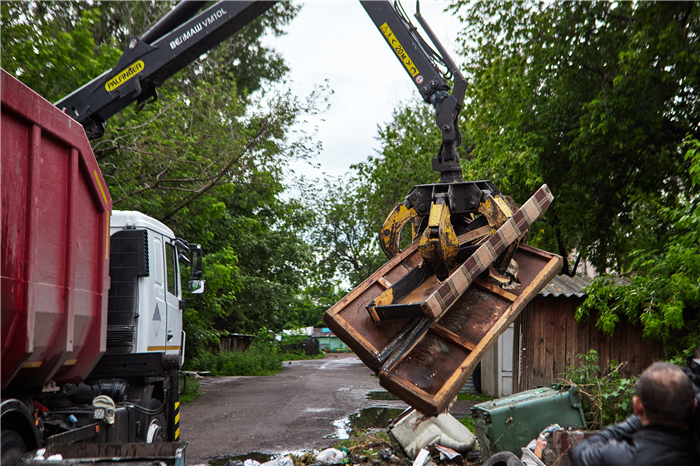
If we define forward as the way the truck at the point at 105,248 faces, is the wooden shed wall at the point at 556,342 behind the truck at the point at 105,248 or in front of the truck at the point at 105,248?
in front

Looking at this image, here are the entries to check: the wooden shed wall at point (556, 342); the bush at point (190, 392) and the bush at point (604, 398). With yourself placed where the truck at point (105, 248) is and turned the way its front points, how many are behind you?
0

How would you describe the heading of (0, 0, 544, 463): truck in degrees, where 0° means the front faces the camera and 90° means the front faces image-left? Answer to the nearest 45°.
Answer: approximately 225°

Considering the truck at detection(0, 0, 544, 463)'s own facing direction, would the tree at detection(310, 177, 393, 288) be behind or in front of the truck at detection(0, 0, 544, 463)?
in front

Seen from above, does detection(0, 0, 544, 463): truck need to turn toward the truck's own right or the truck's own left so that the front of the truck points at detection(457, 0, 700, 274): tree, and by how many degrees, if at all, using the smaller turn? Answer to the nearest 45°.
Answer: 0° — it already faces it

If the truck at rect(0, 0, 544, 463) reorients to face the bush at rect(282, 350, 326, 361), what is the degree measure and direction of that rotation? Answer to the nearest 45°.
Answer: approximately 45° to its left

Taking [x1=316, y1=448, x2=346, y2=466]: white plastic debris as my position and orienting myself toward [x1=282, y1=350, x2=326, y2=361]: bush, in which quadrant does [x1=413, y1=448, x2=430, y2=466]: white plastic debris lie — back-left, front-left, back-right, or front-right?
back-right
